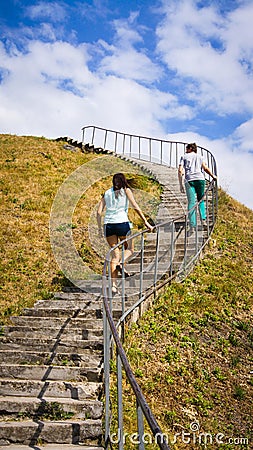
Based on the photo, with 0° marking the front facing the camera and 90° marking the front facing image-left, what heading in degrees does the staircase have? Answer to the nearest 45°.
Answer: approximately 0°
